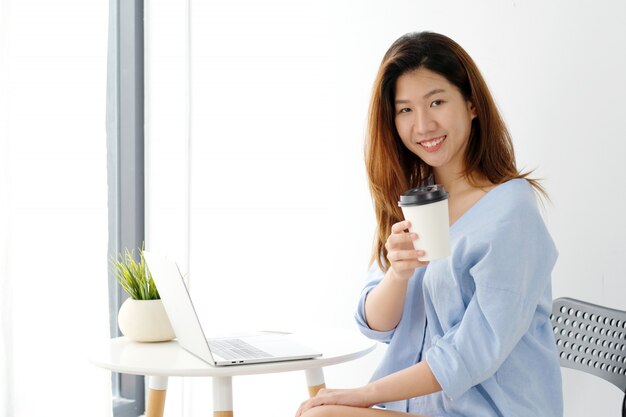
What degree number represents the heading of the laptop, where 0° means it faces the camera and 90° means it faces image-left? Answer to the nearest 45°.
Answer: approximately 225°
